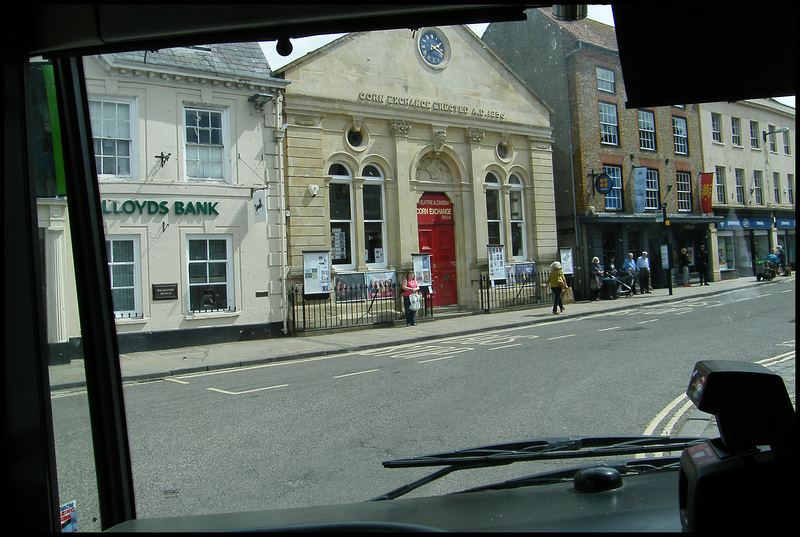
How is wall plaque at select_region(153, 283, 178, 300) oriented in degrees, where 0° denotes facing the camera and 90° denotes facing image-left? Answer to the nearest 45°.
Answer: approximately 0°

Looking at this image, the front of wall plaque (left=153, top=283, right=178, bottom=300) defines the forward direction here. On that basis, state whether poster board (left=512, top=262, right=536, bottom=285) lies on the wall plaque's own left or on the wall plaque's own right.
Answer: on the wall plaque's own left

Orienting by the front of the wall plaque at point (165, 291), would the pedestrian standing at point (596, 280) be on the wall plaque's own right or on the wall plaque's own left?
on the wall plaque's own left

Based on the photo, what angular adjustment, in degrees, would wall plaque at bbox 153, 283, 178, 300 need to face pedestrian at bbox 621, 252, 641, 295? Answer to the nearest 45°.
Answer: approximately 90° to its left

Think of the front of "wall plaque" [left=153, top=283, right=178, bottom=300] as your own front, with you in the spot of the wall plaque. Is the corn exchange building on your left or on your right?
on your left

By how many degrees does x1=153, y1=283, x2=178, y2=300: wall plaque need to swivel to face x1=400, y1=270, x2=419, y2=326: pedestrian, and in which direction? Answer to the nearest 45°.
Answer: approximately 90° to its left

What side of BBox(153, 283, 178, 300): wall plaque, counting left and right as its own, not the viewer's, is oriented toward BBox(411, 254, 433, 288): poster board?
left

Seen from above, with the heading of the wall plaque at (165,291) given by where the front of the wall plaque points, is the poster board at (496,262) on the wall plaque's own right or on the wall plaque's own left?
on the wall plaque's own left
